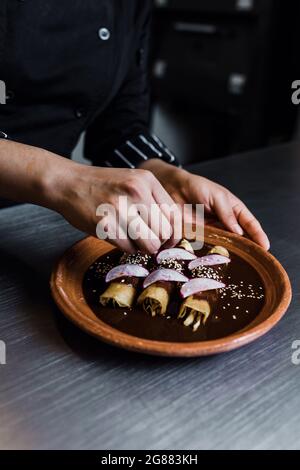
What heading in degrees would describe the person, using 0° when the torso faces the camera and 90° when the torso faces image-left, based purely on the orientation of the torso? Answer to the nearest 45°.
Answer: approximately 315°
